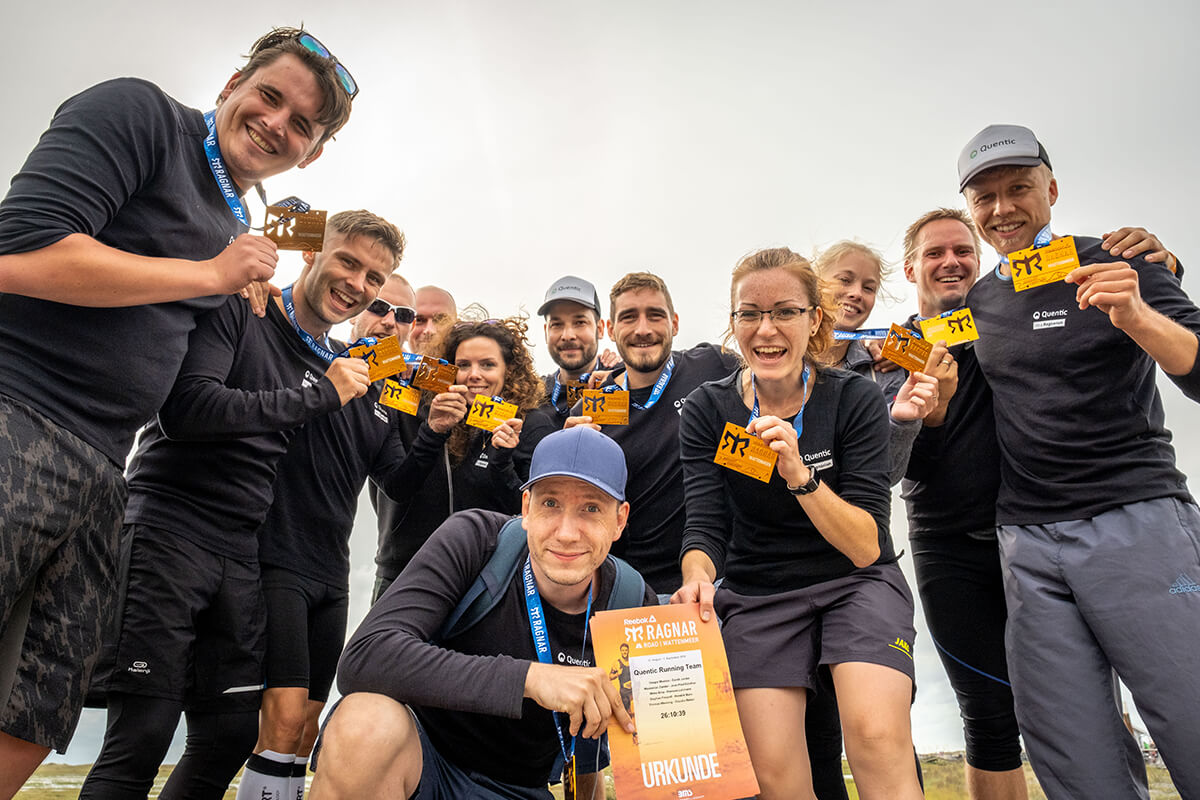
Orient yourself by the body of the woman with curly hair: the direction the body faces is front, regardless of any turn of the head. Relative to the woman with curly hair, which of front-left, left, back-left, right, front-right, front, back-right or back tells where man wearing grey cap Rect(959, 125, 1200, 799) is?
front-left

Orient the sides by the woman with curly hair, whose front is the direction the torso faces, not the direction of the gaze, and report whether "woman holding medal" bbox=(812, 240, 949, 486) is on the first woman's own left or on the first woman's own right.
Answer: on the first woman's own left

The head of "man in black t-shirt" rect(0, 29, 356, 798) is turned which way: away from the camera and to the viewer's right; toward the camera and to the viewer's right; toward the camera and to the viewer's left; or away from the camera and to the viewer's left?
toward the camera and to the viewer's right

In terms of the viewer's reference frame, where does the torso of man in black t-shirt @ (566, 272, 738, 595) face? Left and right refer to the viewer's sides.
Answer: facing the viewer

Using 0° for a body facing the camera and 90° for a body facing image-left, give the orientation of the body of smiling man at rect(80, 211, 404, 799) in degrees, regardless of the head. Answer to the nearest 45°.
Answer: approximately 315°

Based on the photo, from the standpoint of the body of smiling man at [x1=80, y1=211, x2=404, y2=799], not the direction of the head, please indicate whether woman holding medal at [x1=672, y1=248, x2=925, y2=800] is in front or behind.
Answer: in front

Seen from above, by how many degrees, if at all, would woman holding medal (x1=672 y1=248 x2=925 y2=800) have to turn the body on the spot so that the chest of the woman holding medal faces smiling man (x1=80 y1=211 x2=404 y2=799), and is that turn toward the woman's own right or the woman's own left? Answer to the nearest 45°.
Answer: approximately 90° to the woman's own right

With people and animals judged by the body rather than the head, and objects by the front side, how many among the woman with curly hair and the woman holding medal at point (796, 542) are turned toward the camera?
2

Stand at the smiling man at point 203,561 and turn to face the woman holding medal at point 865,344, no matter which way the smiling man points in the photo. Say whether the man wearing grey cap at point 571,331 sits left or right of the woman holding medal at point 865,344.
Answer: left

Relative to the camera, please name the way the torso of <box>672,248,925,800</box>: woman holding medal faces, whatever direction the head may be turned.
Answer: toward the camera

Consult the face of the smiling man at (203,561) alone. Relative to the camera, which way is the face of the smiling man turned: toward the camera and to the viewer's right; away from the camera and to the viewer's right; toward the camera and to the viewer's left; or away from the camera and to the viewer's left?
toward the camera and to the viewer's right
